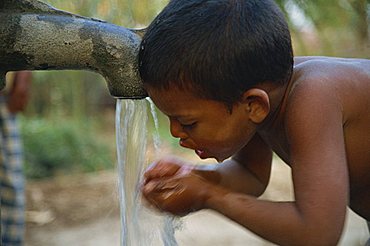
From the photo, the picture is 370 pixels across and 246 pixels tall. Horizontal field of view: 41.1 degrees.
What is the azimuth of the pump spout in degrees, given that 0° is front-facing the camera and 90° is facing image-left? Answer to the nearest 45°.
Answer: approximately 270°
